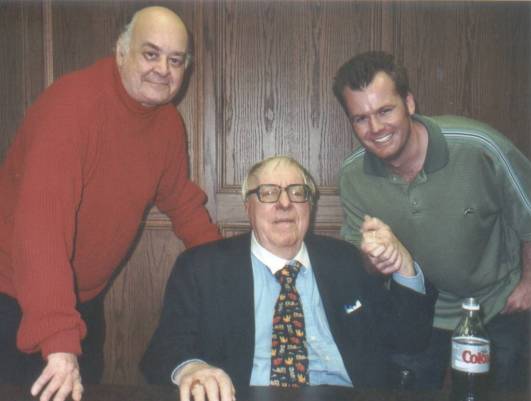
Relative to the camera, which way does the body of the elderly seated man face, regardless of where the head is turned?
toward the camera

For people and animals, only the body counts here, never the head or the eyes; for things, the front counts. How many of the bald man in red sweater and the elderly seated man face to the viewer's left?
0
